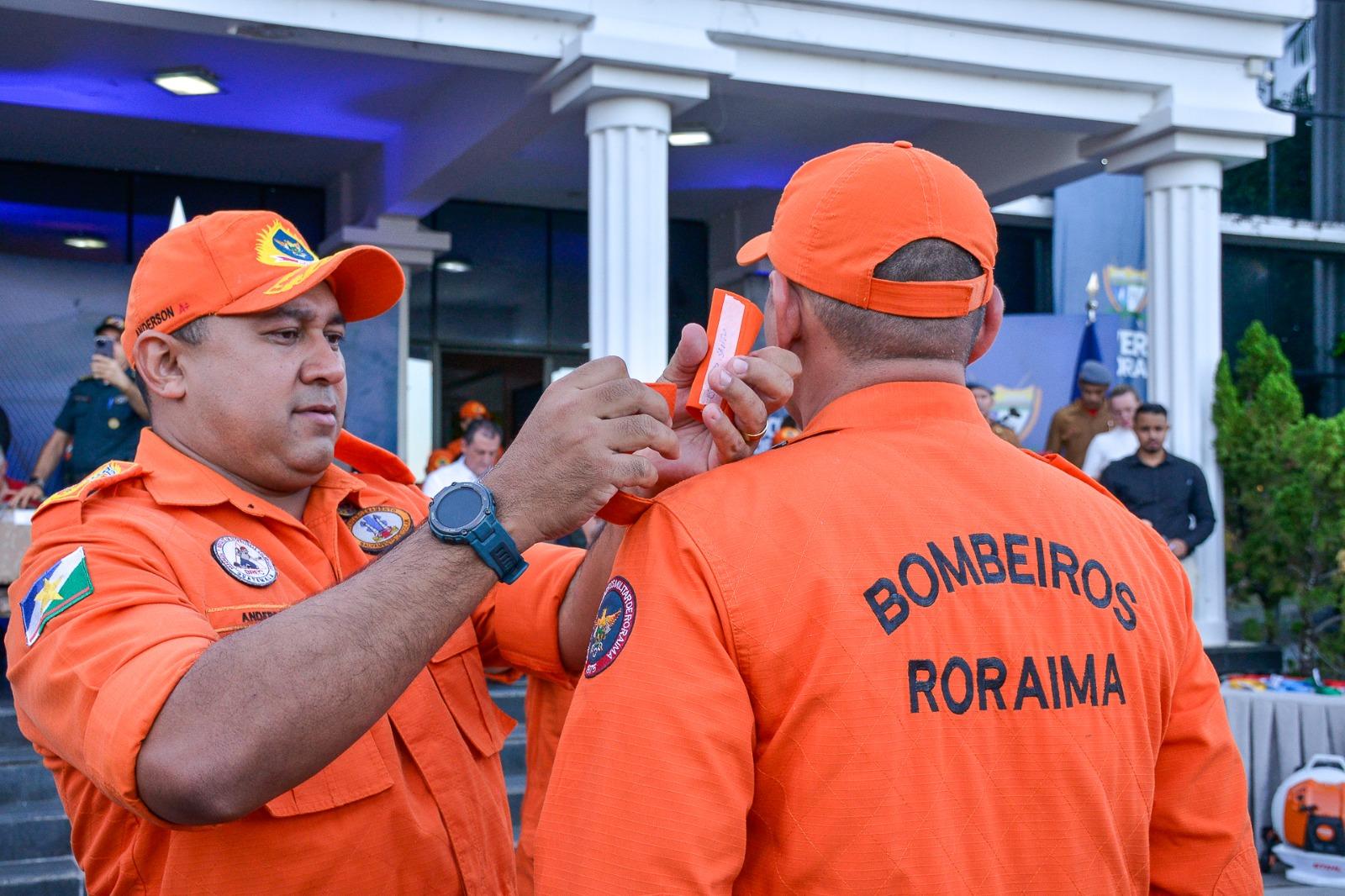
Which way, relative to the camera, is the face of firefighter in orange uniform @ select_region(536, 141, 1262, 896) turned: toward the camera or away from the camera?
away from the camera

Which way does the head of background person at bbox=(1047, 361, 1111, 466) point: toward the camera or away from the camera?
toward the camera

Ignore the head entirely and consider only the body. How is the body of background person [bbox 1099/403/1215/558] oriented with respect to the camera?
toward the camera

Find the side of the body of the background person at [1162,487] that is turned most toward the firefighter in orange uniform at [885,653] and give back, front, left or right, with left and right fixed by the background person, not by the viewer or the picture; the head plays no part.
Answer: front

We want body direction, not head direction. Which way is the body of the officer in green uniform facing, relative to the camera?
toward the camera

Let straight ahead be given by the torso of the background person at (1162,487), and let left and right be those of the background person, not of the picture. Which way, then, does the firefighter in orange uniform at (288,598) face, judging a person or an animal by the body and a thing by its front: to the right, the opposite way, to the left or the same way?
to the left

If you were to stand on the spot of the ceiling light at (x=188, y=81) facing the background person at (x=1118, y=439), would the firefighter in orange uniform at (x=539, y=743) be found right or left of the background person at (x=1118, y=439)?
right

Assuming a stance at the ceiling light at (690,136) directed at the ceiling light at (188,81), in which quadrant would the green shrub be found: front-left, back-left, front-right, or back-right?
back-left

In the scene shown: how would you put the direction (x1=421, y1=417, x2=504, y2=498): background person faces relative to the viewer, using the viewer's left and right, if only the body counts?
facing the viewer and to the right of the viewer

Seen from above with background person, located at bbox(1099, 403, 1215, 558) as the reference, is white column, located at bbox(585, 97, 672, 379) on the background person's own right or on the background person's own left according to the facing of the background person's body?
on the background person's own right

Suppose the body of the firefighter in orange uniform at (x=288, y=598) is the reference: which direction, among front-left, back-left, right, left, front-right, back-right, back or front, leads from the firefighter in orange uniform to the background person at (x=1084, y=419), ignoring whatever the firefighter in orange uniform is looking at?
left
